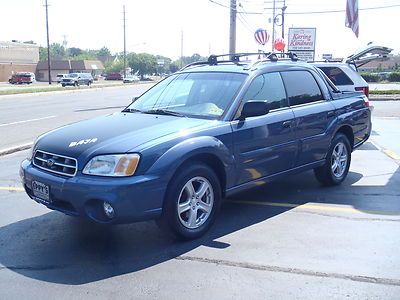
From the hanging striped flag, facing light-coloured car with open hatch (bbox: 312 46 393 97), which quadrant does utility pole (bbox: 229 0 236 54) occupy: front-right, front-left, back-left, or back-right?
back-right

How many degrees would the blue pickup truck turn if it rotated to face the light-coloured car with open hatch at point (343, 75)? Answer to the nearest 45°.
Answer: approximately 180°

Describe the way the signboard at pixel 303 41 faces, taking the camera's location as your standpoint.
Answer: facing the viewer

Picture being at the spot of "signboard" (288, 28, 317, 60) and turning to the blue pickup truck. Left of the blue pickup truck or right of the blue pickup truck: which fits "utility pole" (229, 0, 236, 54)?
right

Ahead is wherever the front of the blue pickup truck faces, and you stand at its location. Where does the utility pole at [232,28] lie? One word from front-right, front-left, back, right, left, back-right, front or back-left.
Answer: back-right

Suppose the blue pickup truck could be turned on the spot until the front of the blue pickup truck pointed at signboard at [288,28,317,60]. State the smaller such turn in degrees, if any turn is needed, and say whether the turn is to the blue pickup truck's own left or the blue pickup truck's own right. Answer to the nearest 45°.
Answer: approximately 135° to the blue pickup truck's own right

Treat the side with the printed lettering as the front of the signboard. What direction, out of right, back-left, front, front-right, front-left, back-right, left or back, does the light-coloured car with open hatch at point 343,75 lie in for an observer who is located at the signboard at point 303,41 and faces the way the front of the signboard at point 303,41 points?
front

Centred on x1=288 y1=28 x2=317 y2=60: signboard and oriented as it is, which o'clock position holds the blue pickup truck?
The blue pickup truck is roughly at 12 o'clock from the signboard.

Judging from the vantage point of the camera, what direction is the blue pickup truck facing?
facing the viewer and to the left of the viewer

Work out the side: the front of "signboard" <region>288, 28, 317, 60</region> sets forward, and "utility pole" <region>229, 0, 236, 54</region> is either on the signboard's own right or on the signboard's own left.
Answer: on the signboard's own right

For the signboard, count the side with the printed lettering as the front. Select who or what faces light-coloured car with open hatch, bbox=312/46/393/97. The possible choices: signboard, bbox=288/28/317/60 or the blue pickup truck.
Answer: the signboard

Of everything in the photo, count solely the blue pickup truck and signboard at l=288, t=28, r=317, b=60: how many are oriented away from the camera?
0
